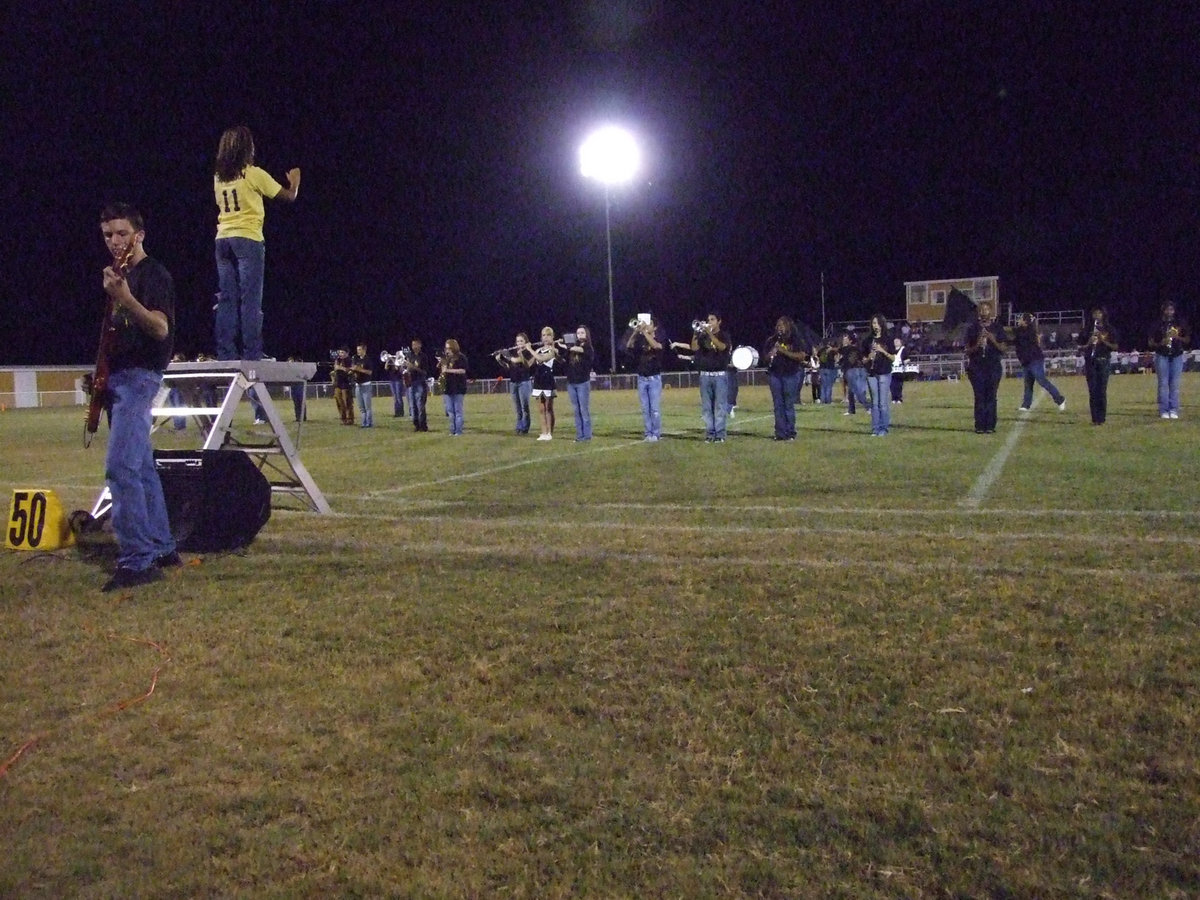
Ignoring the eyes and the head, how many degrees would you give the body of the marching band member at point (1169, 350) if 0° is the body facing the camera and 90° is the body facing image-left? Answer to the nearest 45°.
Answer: approximately 0°

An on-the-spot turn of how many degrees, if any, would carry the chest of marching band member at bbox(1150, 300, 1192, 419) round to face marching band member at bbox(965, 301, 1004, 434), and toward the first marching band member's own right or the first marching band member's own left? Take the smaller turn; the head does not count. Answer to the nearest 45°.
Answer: approximately 45° to the first marching band member's own right

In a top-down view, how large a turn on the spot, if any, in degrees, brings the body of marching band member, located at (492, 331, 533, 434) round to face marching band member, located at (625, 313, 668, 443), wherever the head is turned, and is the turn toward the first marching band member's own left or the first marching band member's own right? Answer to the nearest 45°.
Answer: approximately 45° to the first marching band member's own left

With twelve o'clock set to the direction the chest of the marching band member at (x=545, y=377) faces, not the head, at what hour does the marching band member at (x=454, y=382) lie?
the marching band member at (x=454, y=382) is roughly at 3 o'clock from the marching band member at (x=545, y=377).

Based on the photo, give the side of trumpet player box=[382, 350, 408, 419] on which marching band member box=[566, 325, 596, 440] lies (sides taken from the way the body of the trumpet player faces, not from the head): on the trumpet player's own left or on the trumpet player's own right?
on the trumpet player's own left

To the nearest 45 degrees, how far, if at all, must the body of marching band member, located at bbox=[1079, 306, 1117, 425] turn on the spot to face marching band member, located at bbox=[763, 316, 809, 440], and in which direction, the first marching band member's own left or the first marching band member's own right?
approximately 45° to the first marching band member's own right

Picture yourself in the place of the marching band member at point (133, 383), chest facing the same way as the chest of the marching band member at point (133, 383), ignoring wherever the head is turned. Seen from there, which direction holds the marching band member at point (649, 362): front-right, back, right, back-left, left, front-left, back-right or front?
back

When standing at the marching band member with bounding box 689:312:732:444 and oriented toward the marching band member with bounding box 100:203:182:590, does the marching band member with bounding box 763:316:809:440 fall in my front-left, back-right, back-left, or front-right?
back-left

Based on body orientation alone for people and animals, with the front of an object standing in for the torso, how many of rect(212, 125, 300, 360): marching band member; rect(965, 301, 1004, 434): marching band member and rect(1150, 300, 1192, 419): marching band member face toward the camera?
2

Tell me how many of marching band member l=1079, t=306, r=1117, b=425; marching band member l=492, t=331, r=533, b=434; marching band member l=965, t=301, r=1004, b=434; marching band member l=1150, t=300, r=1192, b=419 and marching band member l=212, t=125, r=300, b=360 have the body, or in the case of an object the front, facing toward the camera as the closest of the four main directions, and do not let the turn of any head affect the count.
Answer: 4

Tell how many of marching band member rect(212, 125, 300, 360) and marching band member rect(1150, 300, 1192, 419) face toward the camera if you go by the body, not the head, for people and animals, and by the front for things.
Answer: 1
